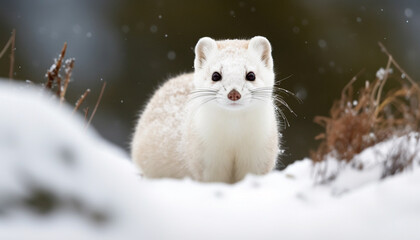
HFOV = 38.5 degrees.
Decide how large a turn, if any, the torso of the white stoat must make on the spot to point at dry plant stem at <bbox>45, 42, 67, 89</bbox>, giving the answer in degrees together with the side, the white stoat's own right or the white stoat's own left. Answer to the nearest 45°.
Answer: approximately 135° to the white stoat's own right

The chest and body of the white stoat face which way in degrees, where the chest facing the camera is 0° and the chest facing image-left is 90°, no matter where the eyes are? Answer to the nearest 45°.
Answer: approximately 315°
